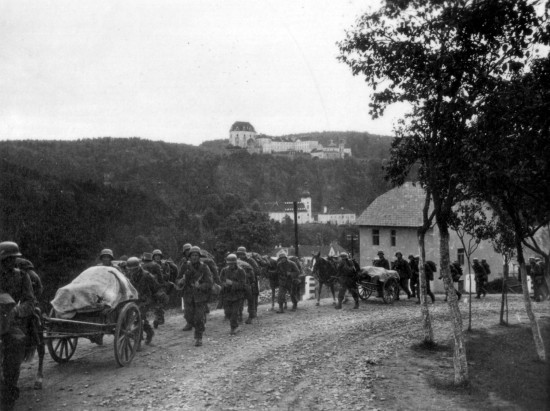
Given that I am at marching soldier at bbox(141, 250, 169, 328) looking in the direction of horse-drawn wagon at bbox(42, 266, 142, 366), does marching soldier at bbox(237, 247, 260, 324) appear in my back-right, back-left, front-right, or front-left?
back-left

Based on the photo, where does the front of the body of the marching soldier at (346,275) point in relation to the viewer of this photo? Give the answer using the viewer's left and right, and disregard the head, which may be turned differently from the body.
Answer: facing the viewer and to the left of the viewer

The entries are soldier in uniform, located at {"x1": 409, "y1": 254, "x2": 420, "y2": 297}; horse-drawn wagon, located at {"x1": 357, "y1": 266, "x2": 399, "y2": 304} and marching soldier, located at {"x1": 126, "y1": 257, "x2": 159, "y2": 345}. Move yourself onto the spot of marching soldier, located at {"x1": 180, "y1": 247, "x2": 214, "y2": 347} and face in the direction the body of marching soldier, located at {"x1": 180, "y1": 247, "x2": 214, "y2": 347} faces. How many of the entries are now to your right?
1

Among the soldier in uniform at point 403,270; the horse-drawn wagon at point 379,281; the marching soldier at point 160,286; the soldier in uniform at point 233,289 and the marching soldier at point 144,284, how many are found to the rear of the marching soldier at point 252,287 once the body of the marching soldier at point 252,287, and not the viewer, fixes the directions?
2

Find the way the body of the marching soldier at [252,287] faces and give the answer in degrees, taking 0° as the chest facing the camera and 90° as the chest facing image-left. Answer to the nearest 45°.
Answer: approximately 45°

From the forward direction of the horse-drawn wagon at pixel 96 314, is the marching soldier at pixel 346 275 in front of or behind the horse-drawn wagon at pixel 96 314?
behind

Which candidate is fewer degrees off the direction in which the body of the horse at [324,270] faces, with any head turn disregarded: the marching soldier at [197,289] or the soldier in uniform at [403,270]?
the marching soldier

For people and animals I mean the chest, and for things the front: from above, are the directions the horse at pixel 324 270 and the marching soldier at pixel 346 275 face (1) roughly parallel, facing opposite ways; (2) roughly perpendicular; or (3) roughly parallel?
roughly parallel

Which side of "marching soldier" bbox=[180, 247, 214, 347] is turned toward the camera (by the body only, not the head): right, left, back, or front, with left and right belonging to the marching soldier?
front

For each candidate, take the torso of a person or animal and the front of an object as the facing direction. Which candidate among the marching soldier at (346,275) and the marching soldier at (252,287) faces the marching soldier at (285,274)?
the marching soldier at (346,275)

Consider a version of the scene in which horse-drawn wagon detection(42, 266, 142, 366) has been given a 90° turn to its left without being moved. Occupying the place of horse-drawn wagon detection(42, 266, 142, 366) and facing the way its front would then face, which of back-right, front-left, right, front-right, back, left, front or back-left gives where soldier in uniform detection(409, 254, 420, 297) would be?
left

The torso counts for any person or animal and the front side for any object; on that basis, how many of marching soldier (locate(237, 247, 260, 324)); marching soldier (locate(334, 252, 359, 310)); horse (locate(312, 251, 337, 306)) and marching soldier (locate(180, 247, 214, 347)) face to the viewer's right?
0

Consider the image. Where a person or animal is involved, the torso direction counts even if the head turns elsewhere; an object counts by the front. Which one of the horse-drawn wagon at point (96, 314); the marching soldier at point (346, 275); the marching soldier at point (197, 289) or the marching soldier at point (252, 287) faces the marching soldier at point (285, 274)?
the marching soldier at point (346, 275)

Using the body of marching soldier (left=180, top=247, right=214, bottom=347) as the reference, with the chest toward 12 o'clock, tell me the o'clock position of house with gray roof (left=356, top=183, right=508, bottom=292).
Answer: The house with gray roof is roughly at 7 o'clock from the marching soldier.

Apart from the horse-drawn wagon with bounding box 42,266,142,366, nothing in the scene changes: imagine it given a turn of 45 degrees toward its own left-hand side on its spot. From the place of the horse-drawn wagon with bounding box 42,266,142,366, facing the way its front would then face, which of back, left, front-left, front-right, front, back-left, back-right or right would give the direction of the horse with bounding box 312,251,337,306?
back-left
